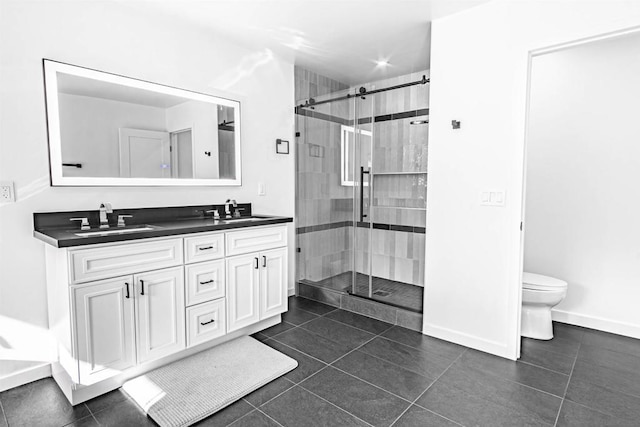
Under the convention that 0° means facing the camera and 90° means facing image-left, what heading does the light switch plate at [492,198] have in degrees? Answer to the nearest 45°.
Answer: approximately 0°

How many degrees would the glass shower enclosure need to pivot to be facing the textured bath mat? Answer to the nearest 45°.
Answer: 0° — it already faces it

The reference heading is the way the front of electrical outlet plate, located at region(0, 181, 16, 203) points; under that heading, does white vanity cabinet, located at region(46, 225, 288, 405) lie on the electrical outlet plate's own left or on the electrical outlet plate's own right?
on the electrical outlet plate's own left

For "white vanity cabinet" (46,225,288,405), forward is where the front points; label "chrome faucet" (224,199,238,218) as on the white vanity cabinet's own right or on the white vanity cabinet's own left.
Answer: on the white vanity cabinet's own left
